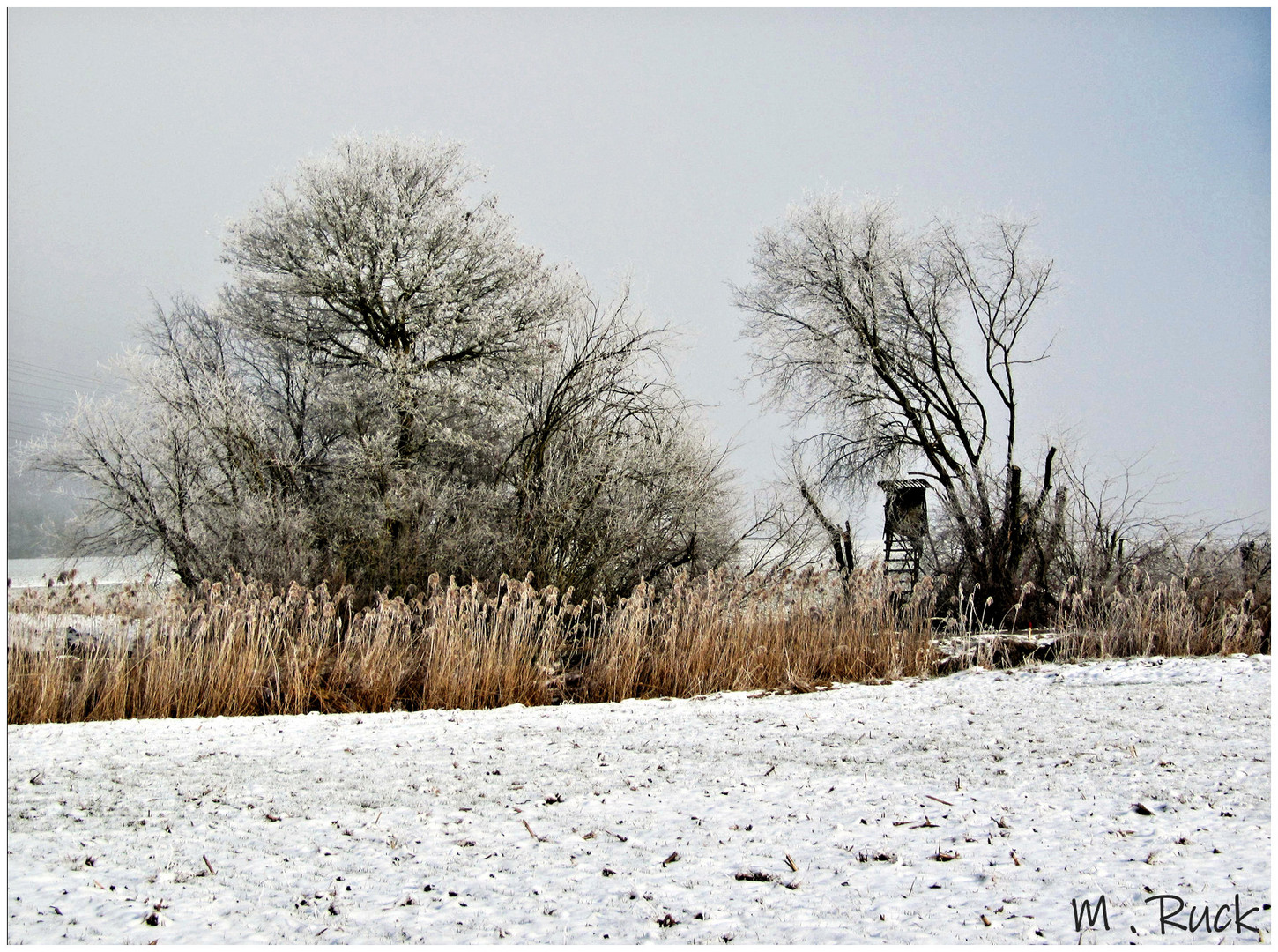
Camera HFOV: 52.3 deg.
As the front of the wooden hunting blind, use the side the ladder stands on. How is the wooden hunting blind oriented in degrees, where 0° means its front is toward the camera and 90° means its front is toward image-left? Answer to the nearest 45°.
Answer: approximately 0°

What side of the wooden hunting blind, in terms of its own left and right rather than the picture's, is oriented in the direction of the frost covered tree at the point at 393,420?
right
